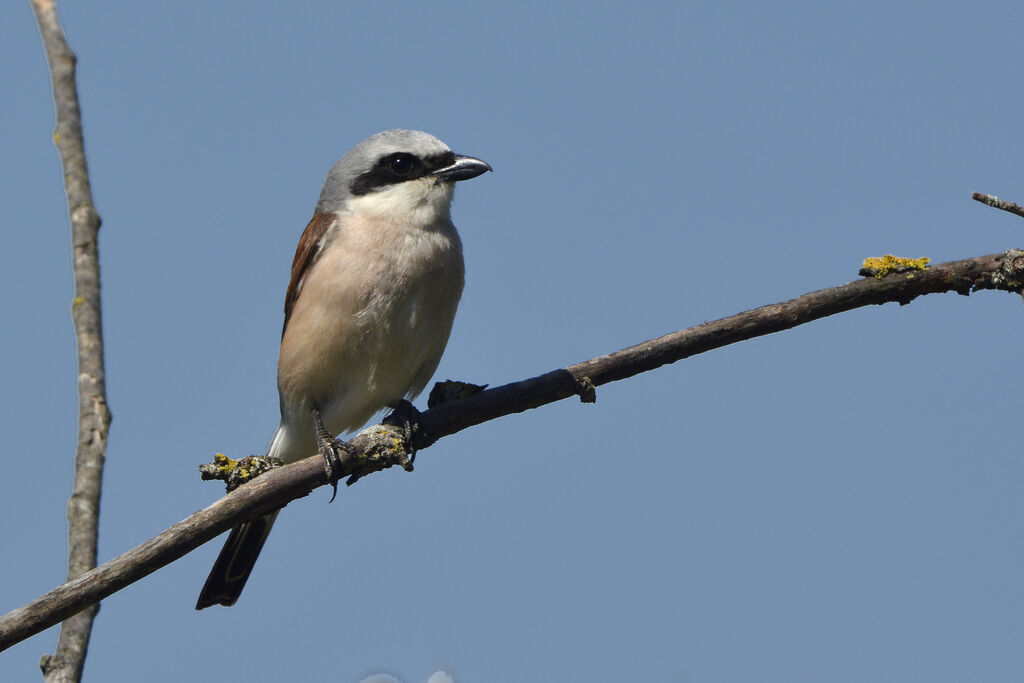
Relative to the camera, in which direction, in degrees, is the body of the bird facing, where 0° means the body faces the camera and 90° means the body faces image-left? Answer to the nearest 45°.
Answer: approximately 315°

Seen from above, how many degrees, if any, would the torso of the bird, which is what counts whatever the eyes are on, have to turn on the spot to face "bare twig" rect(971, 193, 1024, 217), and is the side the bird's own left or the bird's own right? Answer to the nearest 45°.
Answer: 0° — it already faces it

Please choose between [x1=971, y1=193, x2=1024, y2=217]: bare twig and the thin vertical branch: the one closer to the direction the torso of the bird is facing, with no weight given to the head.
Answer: the bare twig

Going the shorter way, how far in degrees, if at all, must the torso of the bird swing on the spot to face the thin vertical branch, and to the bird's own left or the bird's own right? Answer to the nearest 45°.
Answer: approximately 90° to the bird's own right
